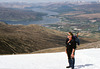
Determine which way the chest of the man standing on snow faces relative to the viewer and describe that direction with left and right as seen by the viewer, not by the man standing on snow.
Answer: facing the viewer and to the left of the viewer
